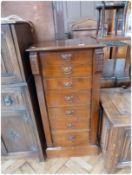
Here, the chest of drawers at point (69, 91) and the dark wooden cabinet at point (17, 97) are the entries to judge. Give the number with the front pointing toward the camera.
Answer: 2

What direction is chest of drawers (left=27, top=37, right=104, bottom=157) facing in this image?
toward the camera

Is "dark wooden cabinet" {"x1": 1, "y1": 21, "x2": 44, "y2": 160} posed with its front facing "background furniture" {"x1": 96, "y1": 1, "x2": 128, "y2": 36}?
no

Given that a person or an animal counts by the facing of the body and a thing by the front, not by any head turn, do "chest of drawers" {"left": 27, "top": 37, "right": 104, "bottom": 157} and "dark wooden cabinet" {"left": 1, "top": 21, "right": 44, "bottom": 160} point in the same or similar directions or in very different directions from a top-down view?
same or similar directions
